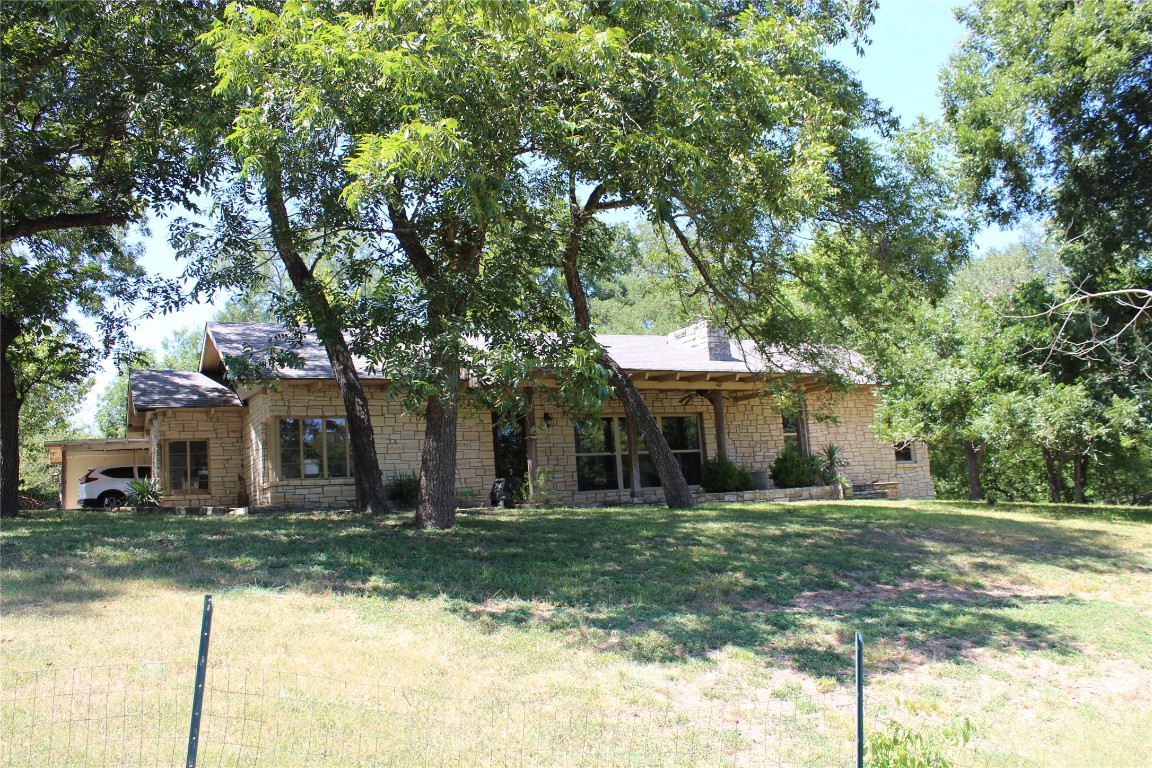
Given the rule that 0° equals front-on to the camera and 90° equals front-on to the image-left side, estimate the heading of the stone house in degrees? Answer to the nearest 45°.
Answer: approximately 0°

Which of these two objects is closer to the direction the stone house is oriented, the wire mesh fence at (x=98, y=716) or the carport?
the wire mesh fence

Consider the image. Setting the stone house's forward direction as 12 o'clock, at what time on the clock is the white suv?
The white suv is roughly at 4 o'clock from the stone house.

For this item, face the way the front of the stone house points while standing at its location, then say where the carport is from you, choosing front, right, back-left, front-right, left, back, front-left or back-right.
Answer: back-right

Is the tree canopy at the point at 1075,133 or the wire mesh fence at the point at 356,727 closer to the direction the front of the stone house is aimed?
the wire mesh fence

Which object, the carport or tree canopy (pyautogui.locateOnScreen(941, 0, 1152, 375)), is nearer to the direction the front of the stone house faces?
the tree canopy

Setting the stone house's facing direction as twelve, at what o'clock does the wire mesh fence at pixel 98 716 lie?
The wire mesh fence is roughly at 12 o'clock from the stone house.
